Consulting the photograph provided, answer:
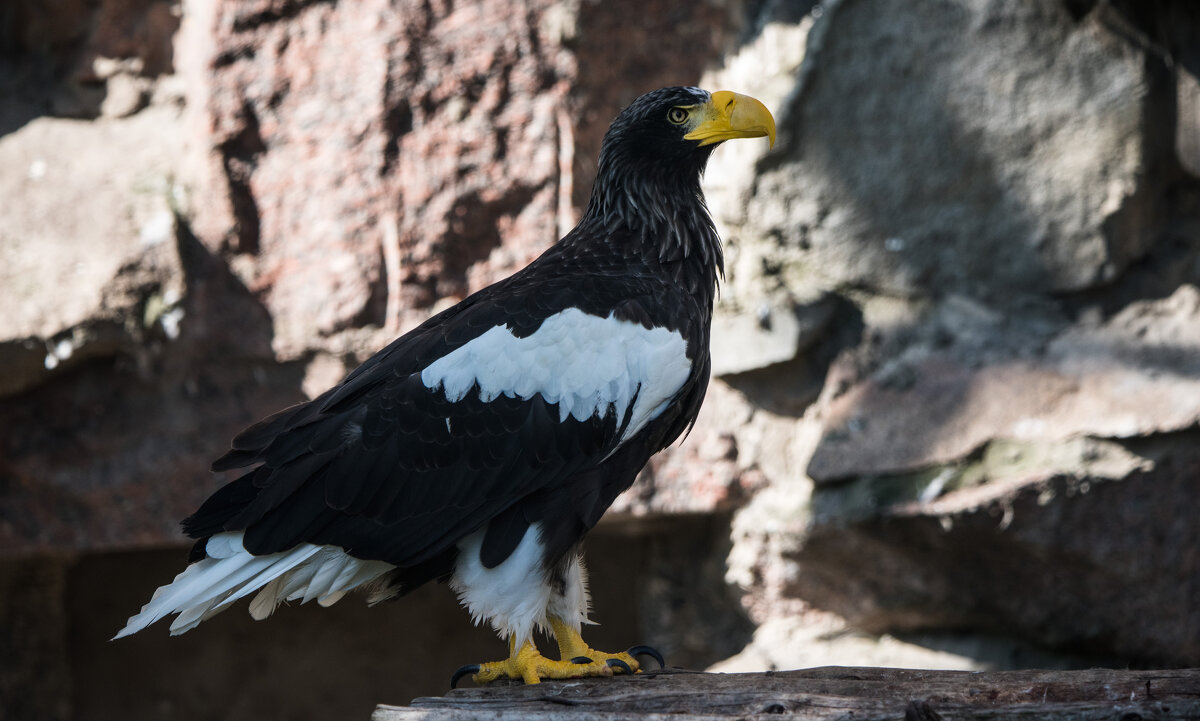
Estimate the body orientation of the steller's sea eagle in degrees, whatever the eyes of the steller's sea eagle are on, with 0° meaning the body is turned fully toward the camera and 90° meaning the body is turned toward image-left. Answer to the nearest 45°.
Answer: approximately 270°
